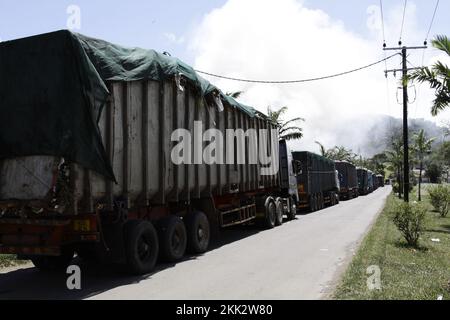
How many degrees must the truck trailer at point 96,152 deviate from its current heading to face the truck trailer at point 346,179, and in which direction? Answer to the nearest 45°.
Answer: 0° — it already faces it

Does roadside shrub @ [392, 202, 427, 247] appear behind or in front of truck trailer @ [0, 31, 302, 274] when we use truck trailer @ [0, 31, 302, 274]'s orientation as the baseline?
in front

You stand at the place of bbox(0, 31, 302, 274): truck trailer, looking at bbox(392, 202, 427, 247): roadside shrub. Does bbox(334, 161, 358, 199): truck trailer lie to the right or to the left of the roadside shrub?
left

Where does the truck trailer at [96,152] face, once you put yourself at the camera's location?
facing away from the viewer and to the right of the viewer

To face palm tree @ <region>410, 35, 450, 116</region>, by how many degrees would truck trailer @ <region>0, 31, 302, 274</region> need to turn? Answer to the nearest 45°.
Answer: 0° — it already faces it

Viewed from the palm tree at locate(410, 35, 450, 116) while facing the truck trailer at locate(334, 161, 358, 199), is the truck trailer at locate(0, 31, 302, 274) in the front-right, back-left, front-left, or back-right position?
back-left

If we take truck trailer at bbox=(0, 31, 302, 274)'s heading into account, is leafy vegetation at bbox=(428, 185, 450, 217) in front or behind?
in front

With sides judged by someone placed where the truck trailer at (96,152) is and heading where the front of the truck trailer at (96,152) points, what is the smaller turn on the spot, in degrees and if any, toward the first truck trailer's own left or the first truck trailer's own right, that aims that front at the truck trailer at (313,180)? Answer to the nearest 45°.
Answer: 0° — it already faces it

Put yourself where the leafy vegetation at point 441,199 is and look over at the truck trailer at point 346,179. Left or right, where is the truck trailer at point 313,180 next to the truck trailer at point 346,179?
left
